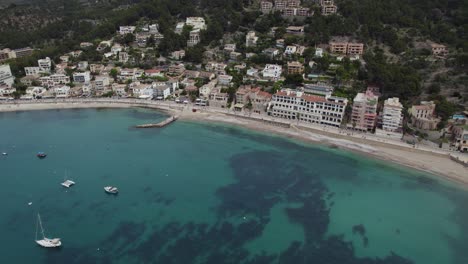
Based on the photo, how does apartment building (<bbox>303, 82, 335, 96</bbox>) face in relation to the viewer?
toward the camera

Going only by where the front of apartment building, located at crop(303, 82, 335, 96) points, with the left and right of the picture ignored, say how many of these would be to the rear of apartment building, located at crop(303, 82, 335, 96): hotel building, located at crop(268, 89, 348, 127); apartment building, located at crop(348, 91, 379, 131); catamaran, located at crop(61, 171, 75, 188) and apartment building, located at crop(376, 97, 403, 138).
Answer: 0

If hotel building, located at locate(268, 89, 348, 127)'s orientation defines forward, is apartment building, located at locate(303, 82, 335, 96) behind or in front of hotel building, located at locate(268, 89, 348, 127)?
behind

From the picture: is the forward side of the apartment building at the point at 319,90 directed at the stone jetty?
no

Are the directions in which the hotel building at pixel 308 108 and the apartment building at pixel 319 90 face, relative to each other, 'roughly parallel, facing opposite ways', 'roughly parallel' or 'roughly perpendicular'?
roughly parallel

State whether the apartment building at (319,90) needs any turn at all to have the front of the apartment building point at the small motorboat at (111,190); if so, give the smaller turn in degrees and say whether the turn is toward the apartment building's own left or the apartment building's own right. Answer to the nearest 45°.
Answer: approximately 45° to the apartment building's own right

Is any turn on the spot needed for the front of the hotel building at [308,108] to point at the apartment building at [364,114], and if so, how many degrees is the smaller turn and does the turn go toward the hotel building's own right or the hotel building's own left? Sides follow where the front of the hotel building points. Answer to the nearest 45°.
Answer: approximately 90° to the hotel building's own left

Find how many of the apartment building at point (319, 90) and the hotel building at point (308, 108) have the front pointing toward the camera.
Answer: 2

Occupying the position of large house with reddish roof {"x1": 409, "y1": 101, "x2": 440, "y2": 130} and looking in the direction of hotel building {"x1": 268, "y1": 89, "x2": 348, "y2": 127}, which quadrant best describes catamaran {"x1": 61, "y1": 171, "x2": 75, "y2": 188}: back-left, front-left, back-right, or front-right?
front-left

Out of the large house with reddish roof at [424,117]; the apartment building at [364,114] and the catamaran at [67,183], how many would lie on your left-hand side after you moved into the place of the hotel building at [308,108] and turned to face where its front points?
2

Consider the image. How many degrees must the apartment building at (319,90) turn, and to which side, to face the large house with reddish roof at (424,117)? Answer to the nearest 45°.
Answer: approximately 90° to its left

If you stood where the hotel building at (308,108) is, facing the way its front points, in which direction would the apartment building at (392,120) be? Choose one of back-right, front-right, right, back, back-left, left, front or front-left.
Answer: left

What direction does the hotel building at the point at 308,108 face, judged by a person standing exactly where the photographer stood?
facing the viewer

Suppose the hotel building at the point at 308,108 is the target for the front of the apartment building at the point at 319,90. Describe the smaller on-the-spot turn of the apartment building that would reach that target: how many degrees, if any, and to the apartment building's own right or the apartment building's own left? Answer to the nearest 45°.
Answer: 0° — it already faces it

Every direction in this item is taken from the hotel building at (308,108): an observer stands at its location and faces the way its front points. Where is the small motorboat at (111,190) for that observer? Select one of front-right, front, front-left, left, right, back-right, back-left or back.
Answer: front-right

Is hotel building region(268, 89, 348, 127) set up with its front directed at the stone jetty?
no

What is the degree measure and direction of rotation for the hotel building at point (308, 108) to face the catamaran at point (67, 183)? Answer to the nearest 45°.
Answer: approximately 45° to its right

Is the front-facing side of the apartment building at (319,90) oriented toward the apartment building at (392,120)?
no
